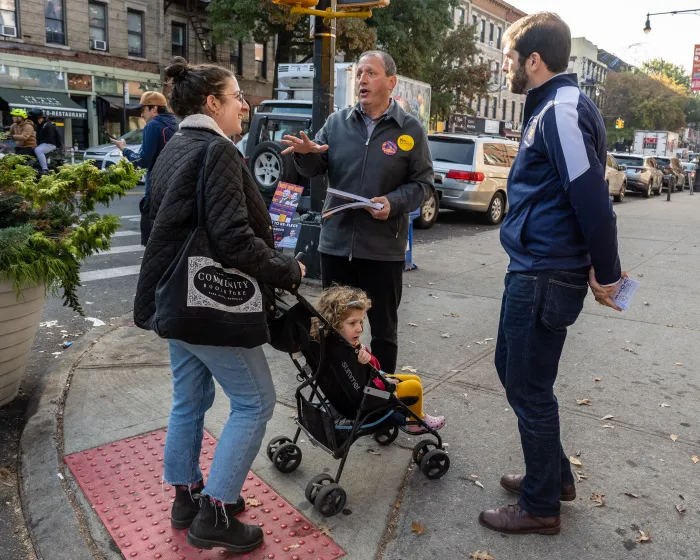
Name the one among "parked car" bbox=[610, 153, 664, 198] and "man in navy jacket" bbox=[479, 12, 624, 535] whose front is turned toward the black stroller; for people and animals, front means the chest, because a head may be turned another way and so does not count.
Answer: the man in navy jacket

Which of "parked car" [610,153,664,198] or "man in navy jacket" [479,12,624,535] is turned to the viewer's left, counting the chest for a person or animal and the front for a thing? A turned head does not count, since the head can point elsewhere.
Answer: the man in navy jacket

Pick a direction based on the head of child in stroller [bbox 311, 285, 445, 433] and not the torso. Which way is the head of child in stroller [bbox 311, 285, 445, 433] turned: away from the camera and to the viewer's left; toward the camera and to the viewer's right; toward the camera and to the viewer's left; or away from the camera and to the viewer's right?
toward the camera and to the viewer's right

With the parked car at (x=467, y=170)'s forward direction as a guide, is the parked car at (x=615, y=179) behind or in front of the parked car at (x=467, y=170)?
in front

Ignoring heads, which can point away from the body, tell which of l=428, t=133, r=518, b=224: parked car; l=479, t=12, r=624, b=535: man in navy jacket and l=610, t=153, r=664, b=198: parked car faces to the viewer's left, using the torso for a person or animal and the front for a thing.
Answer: the man in navy jacket

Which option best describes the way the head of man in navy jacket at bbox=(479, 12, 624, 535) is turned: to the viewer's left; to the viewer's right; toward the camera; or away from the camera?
to the viewer's left

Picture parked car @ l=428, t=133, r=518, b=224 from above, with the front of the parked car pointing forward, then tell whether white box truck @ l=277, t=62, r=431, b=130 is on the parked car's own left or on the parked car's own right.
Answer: on the parked car's own left

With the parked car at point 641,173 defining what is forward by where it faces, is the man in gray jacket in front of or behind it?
behind

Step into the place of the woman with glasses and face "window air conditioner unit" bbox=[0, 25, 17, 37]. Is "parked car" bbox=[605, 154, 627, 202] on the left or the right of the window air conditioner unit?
right

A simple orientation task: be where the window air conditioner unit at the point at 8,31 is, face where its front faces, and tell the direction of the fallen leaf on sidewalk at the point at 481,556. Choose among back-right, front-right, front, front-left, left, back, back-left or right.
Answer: front-right

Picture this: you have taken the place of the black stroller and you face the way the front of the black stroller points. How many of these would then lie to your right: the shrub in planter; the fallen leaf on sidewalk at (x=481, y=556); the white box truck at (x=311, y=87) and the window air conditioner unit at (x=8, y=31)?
1

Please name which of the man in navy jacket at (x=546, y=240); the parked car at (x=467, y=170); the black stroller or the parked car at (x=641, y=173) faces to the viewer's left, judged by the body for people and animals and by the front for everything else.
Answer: the man in navy jacket

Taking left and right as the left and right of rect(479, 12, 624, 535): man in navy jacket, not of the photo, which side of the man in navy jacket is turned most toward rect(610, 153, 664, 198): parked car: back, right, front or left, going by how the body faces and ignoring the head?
right

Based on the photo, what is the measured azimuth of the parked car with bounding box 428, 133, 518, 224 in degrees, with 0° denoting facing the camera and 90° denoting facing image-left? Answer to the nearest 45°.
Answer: approximately 225°

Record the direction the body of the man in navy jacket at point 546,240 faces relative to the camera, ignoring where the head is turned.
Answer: to the viewer's left
